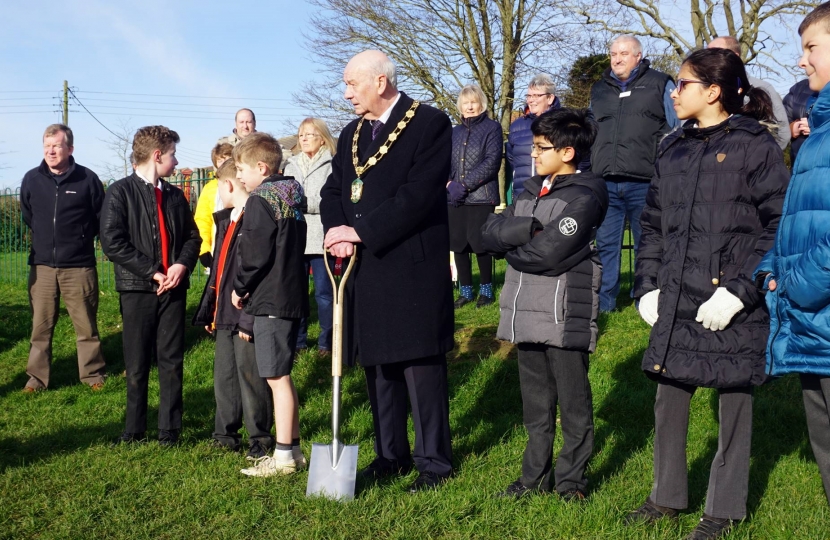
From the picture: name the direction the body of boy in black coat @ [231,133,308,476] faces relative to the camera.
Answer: to the viewer's left

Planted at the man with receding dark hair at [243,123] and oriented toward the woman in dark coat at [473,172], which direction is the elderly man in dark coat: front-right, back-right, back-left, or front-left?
front-right

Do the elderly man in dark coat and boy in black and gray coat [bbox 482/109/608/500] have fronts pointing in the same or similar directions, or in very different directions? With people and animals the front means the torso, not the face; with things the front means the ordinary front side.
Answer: same or similar directions

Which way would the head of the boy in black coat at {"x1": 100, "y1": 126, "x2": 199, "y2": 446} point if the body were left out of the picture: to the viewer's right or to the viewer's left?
to the viewer's right

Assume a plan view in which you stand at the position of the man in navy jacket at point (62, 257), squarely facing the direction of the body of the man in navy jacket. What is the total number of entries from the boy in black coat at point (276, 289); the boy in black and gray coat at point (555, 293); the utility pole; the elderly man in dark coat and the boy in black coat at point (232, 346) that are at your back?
1

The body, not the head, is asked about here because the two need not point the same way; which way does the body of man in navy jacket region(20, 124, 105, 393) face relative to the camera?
toward the camera

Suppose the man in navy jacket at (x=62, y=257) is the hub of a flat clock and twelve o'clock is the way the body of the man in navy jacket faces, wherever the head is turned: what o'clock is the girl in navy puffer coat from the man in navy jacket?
The girl in navy puffer coat is roughly at 11 o'clock from the man in navy jacket.

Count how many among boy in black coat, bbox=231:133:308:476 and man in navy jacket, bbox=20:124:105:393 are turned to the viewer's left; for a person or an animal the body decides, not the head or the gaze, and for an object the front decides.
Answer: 1

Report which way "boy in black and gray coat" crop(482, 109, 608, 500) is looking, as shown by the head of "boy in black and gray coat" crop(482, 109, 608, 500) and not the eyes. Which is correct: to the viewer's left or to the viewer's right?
to the viewer's left

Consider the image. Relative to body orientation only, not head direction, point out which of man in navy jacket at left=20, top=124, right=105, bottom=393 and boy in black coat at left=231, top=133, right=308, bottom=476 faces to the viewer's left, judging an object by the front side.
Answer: the boy in black coat

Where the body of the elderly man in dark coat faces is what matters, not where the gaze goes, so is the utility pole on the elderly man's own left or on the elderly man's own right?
on the elderly man's own right

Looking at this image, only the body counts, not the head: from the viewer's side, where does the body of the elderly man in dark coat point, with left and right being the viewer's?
facing the viewer and to the left of the viewer

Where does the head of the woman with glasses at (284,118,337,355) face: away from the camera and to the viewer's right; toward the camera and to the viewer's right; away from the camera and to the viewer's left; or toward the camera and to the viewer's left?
toward the camera and to the viewer's left

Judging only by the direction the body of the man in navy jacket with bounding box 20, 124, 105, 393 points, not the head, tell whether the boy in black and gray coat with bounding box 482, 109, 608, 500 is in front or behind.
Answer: in front
